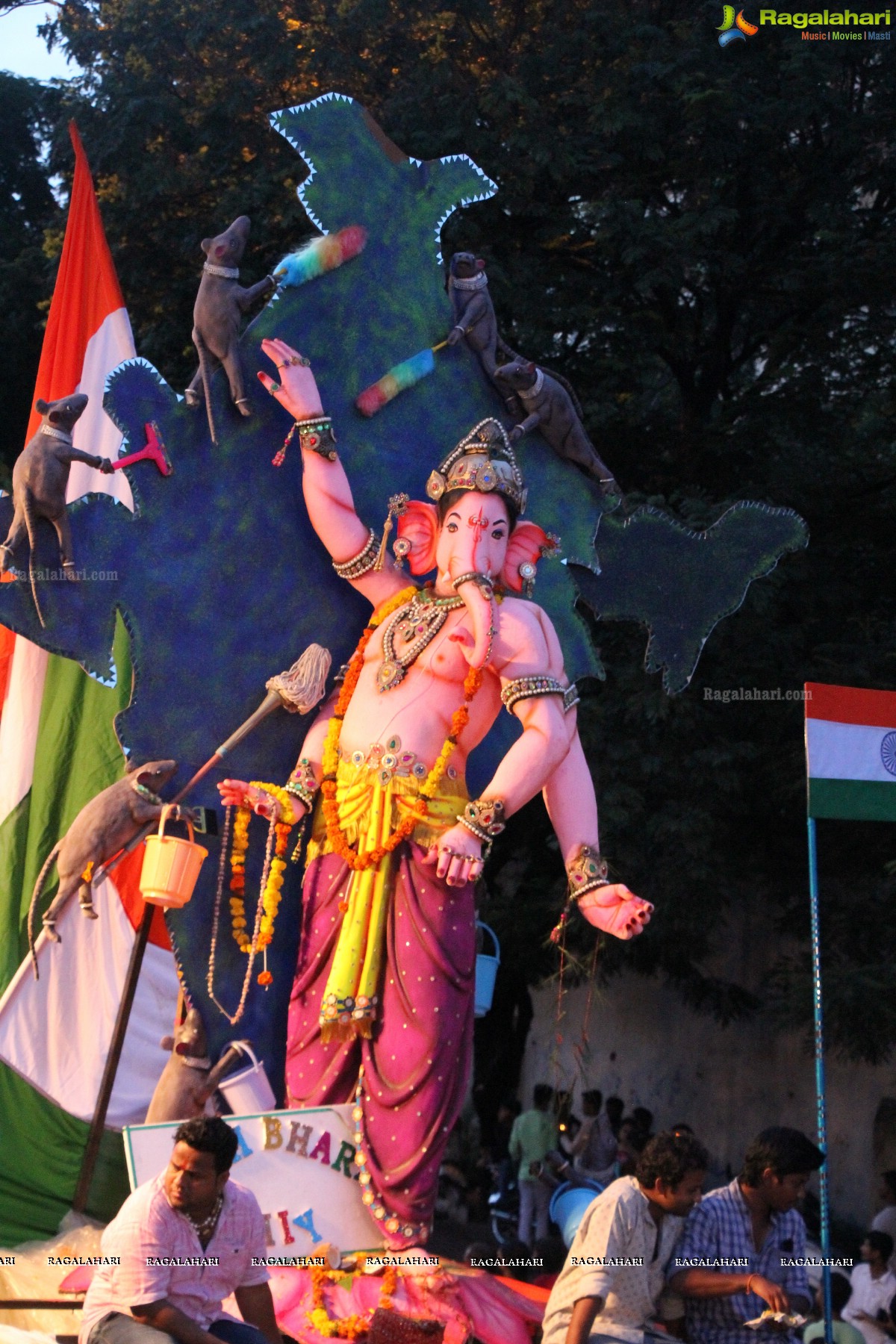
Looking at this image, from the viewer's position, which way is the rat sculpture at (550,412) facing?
facing to the left of the viewer

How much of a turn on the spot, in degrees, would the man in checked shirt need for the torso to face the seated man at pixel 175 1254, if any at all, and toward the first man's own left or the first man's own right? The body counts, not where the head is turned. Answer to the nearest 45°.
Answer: approximately 90° to the first man's own right

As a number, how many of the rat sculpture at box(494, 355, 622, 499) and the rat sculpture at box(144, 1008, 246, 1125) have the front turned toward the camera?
0

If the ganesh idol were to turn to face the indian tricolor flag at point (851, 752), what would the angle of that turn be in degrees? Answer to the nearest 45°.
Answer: approximately 90° to its left

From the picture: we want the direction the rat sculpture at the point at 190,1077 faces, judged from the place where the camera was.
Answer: facing away from the viewer and to the right of the viewer

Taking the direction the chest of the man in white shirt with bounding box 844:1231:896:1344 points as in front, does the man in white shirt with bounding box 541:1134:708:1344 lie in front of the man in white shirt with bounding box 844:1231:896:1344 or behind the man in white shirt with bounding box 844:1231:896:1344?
in front

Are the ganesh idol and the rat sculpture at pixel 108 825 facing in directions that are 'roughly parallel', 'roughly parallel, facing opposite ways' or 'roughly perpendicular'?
roughly perpendicular
